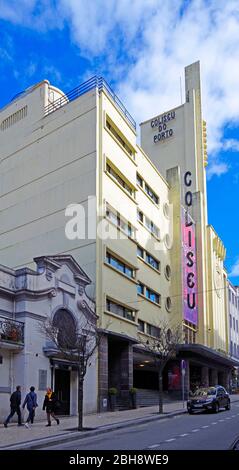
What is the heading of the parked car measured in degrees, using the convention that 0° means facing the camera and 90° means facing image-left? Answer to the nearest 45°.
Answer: approximately 45°

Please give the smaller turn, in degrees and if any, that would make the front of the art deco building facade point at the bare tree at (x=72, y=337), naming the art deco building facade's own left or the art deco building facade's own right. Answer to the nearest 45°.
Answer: approximately 45° to the art deco building facade's own right

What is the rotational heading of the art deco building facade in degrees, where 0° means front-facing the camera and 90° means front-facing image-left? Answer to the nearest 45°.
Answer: approximately 315°

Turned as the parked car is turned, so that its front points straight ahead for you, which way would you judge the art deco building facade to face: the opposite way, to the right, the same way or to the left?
to the left
